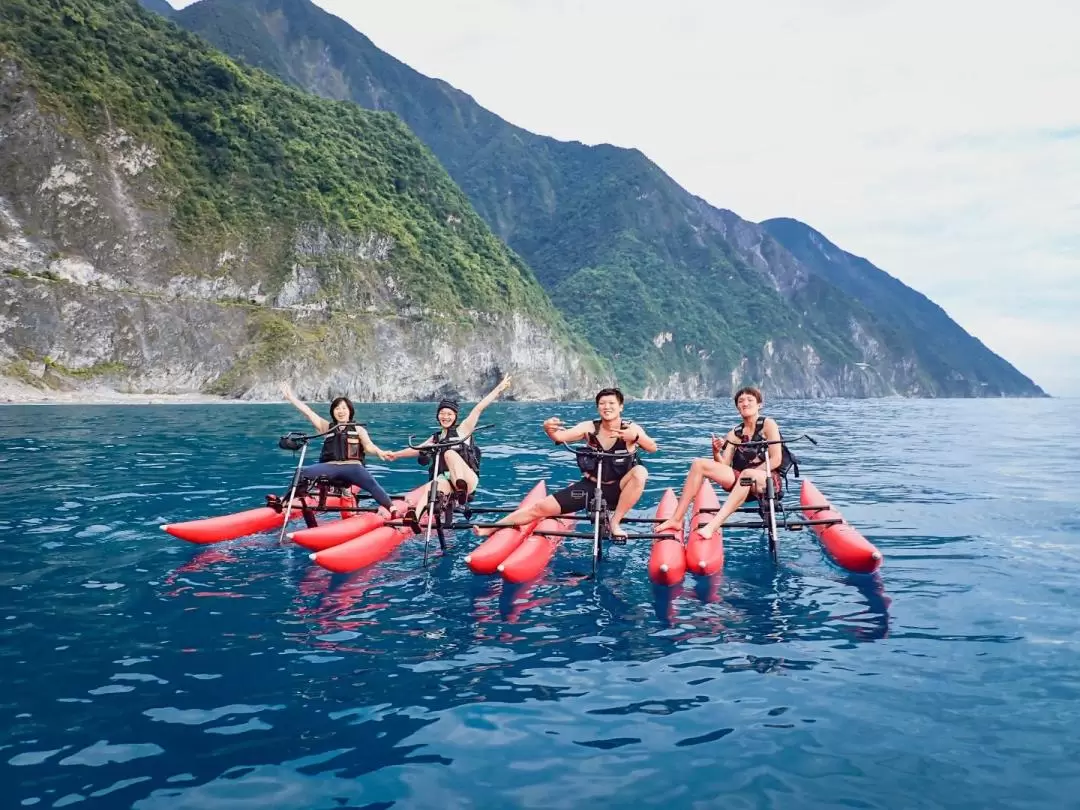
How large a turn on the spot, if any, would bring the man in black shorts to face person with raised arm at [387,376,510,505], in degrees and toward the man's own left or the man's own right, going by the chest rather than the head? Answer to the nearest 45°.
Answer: approximately 135° to the man's own right

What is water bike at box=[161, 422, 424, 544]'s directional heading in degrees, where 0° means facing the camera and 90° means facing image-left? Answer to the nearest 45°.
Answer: approximately 45°

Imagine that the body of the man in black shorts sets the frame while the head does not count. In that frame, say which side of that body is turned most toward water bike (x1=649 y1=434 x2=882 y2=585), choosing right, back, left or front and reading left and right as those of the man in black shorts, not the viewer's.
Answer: left

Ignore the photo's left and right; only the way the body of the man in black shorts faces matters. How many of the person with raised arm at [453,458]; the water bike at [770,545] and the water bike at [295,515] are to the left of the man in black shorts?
1

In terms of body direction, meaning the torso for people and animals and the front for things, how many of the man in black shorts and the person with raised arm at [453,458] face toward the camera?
2
